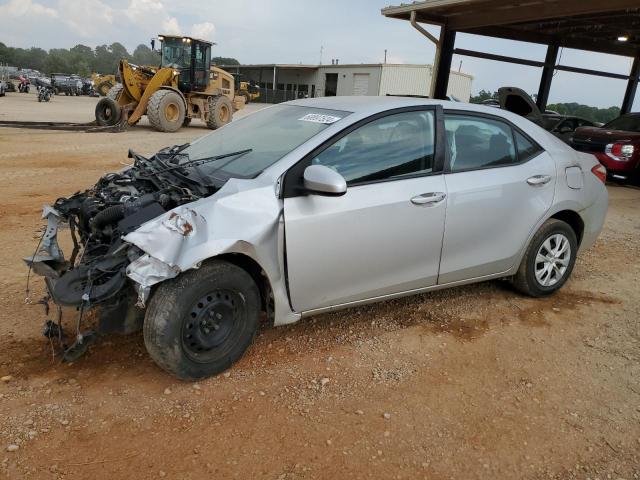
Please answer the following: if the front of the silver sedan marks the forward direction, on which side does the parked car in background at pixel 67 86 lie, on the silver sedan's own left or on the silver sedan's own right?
on the silver sedan's own right

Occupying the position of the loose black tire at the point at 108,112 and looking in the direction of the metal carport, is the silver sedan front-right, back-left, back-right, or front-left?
front-right

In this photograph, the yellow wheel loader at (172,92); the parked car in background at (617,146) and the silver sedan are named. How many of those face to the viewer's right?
0

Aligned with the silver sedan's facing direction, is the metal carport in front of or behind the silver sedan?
behind
